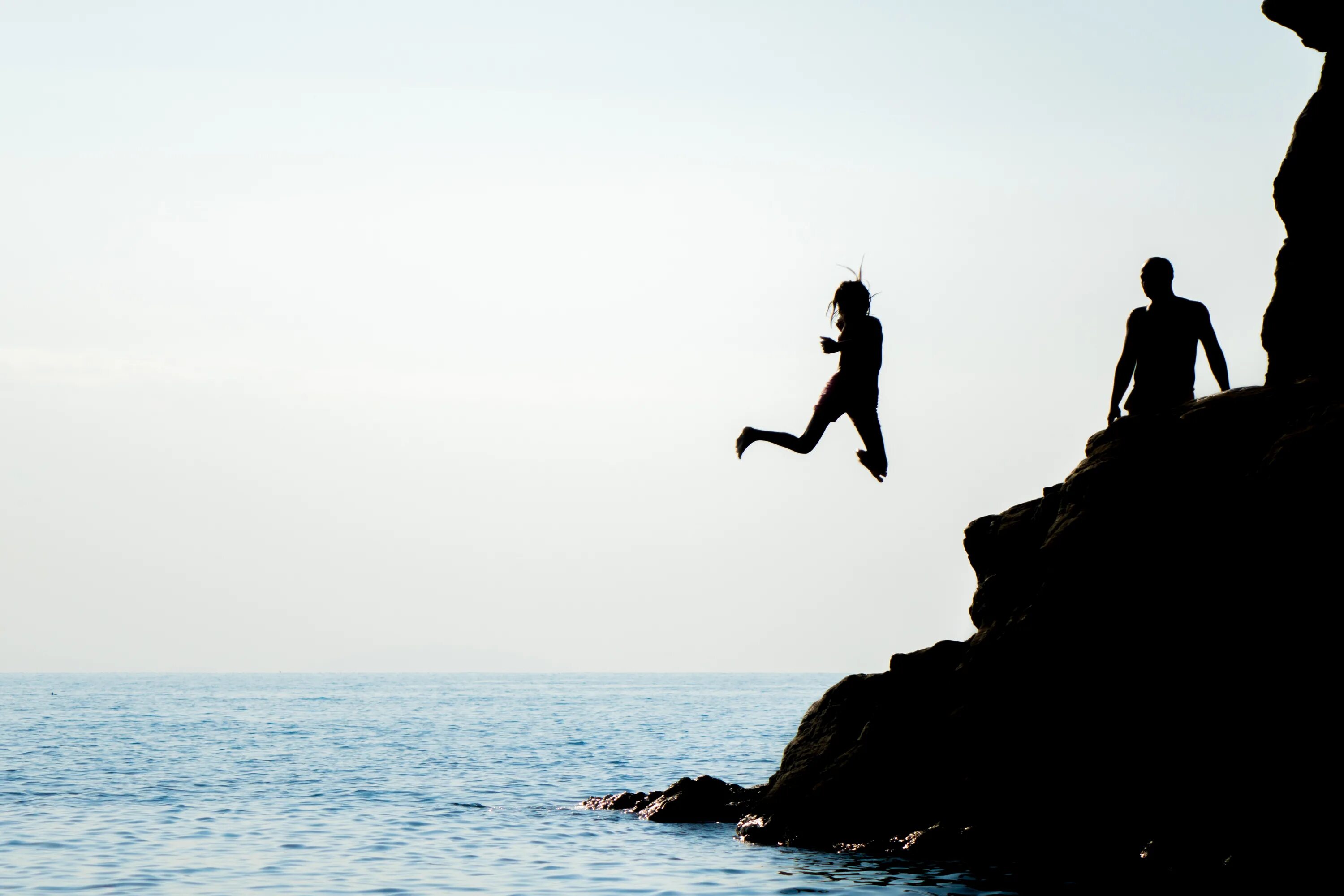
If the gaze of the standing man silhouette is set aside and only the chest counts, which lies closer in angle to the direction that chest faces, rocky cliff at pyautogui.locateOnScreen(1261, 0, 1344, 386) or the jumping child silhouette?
the jumping child silhouette

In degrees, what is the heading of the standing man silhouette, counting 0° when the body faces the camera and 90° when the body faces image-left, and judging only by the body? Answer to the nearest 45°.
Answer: approximately 45°

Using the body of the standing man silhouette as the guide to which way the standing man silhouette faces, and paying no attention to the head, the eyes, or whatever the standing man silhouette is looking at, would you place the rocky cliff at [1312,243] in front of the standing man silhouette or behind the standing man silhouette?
behind

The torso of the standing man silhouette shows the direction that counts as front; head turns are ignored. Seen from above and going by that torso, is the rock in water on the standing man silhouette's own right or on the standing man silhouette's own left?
on the standing man silhouette's own right
